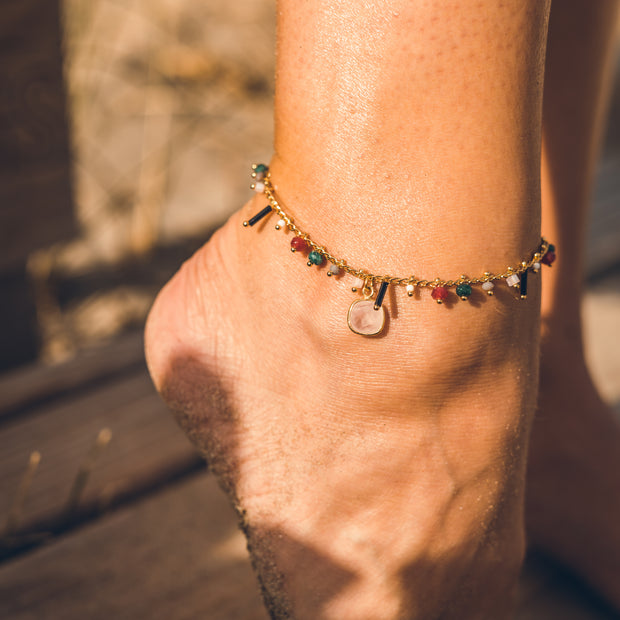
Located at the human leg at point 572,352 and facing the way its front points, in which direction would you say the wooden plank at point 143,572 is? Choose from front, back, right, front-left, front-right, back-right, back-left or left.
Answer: back-right

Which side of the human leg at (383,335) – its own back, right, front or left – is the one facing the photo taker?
right

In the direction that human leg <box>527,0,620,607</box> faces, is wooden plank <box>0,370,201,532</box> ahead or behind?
behind

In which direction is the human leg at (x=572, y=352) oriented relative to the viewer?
to the viewer's right

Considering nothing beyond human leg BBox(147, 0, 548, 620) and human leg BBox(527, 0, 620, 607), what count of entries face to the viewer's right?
2

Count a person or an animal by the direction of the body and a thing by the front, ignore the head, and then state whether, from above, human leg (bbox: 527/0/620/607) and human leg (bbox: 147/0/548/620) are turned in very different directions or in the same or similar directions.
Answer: same or similar directions

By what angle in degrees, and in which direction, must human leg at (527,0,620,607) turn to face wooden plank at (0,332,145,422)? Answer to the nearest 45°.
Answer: approximately 180°
